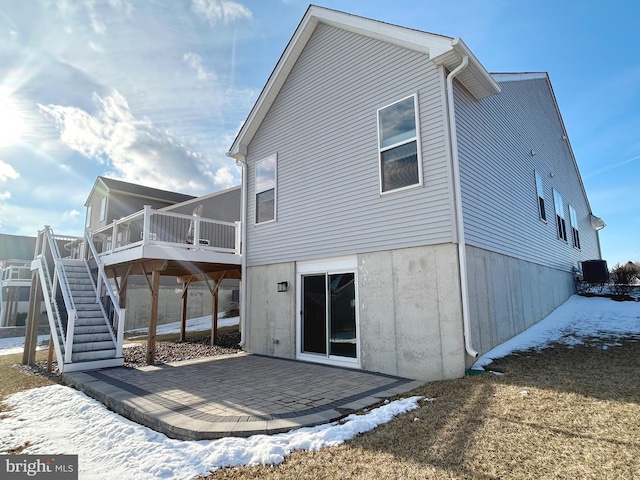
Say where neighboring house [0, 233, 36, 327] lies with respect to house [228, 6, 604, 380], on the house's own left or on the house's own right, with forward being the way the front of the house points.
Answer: on the house's own left

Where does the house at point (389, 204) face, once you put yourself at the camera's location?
facing away from the viewer and to the right of the viewer

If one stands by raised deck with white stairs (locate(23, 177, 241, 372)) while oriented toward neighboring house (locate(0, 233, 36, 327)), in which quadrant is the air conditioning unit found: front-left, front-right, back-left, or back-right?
back-right

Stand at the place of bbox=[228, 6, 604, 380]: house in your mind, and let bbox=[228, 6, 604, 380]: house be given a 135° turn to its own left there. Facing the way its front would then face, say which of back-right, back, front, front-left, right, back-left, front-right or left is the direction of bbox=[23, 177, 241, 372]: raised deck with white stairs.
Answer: front

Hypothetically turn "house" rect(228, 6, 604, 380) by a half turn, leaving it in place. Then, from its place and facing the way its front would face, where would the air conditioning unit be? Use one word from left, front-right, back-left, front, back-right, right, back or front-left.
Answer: back
